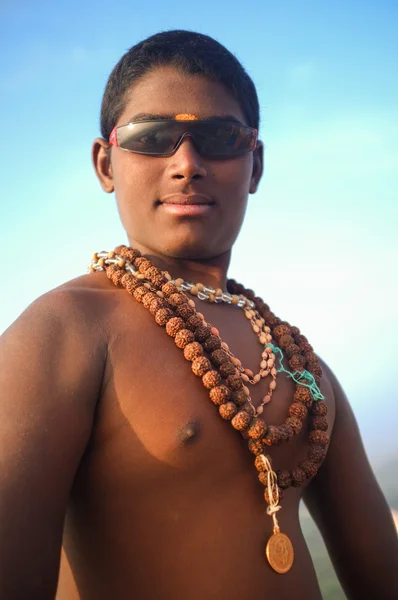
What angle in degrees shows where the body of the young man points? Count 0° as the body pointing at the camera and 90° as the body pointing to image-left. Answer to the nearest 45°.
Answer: approximately 315°
